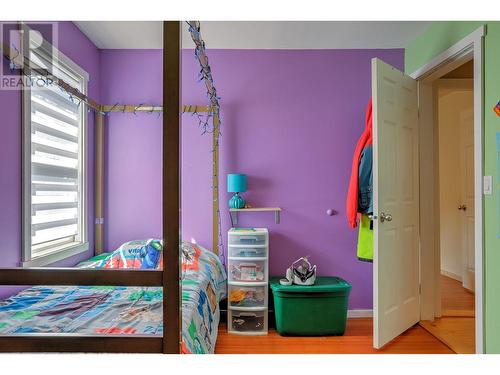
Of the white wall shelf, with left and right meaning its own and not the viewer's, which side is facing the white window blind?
right

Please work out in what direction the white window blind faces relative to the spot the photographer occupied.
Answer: facing the viewer and to the right of the viewer

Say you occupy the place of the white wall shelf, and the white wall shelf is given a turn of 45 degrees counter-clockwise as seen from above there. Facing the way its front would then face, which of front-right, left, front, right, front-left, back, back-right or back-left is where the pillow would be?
right

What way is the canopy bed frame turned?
toward the camera

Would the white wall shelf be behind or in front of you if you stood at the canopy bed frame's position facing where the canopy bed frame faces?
behind

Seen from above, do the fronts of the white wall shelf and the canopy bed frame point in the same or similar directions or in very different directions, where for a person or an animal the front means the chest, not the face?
same or similar directions

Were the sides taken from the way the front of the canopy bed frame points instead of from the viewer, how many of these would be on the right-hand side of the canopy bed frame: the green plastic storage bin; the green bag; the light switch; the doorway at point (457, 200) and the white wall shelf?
0

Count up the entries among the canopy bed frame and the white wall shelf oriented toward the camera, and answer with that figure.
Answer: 2

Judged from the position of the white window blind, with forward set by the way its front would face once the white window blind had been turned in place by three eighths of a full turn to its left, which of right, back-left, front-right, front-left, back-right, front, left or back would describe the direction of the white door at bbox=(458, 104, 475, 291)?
right

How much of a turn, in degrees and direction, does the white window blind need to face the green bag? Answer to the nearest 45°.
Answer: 0° — it already faces it

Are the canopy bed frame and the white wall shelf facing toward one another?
no

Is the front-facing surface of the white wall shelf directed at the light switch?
no

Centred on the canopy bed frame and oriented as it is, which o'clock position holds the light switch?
The light switch is roughly at 9 o'clock from the canopy bed frame.

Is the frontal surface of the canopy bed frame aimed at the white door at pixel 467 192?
no

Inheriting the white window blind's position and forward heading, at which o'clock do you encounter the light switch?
The light switch is roughly at 12 o'clock from the white window blind.
